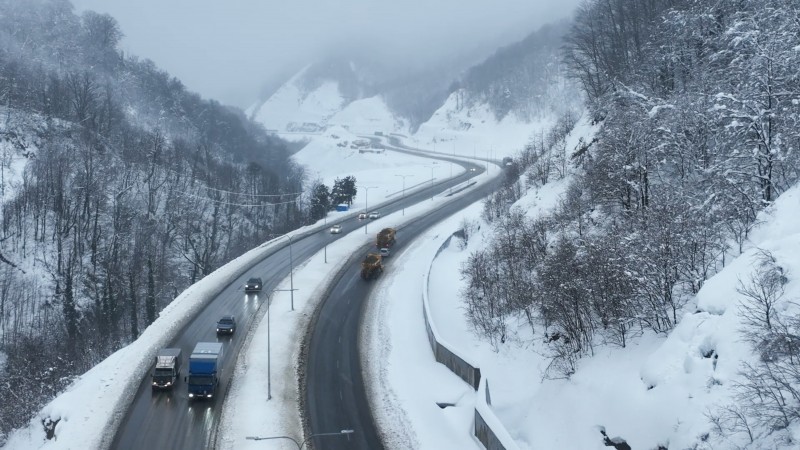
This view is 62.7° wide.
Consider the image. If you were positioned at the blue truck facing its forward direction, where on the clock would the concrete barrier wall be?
The concrete barrier wall is roughly at 10 o'clock from the blue truck.

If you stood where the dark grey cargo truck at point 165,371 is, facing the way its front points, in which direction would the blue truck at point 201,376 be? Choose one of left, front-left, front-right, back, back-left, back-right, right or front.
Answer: front-left

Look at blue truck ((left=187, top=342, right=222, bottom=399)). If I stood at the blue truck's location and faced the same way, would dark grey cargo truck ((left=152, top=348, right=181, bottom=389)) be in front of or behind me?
behind

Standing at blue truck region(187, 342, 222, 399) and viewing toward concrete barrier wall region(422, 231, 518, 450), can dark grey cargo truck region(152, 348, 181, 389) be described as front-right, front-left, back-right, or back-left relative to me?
back-left

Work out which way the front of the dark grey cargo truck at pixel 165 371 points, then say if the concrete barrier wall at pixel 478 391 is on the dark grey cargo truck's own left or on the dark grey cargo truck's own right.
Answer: on the dark grey cargo truck's own left

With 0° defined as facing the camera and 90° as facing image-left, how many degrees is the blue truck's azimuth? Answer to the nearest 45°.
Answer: approximately 0°

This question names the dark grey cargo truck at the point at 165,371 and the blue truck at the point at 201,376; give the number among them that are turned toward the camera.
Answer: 2
